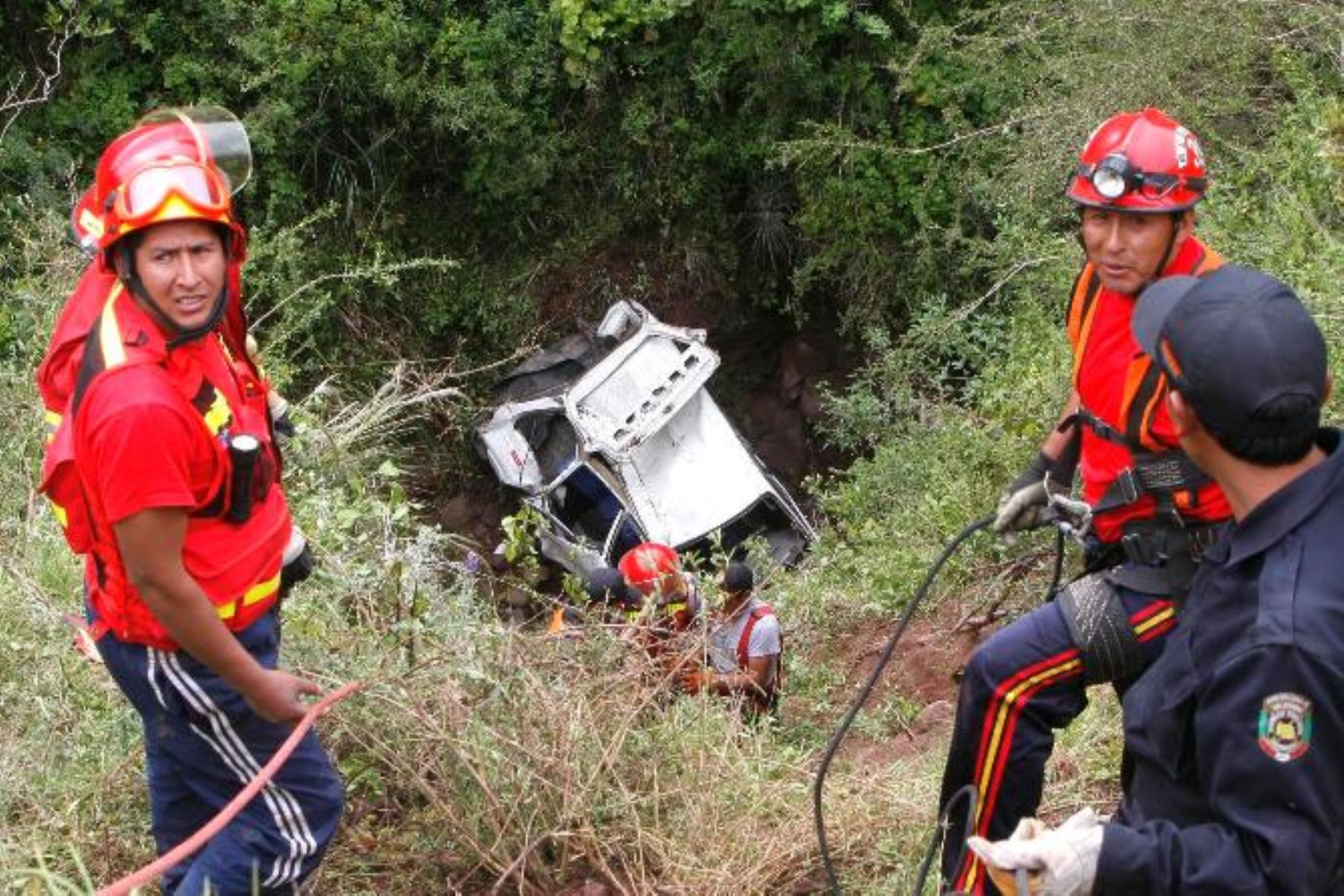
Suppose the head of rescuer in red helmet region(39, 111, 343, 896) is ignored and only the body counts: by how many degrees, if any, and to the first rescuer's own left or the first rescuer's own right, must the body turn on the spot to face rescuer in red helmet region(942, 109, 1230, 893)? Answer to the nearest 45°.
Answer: approximately 45° to the first rescuer's own left

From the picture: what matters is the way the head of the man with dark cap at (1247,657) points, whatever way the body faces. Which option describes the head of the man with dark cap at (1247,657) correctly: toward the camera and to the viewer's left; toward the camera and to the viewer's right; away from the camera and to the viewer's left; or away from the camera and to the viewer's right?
away from the camera and to the viewer's left

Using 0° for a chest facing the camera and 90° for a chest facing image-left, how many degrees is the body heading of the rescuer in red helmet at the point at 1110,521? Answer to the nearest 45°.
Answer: approximately 45°

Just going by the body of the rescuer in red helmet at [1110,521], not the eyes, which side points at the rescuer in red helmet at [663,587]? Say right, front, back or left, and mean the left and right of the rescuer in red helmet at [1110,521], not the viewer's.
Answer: right

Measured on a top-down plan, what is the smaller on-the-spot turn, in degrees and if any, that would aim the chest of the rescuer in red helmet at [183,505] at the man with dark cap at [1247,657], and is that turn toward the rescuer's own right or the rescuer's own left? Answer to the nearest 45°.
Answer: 0° — they already face them

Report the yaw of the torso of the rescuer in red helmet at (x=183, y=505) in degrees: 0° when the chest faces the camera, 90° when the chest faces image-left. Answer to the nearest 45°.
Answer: approximately 315°

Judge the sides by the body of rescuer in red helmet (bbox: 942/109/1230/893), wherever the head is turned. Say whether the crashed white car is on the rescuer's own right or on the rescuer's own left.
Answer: on the rescuer's own right

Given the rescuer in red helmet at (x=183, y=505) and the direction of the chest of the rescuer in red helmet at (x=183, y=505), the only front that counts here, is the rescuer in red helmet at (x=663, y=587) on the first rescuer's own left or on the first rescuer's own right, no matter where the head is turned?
on the first rescuer's own left

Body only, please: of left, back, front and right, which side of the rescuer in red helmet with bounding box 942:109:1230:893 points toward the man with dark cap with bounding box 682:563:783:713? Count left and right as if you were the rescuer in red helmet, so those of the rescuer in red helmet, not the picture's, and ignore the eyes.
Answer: right
